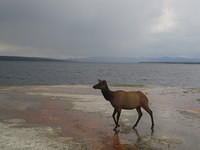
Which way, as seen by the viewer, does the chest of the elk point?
to the viewer's left
